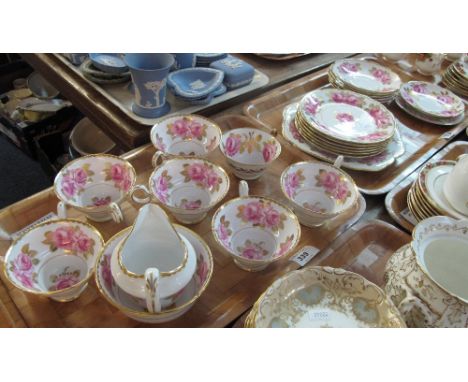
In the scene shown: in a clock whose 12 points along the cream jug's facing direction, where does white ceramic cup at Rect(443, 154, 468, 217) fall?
The white ceramic cup is roughly at 3 o'clock from the cream jug.

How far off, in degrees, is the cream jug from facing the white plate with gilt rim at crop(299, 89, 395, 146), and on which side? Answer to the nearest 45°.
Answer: approximately 45° to its right

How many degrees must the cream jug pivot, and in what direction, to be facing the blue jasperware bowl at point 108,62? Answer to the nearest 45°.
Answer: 0° — it already faces it

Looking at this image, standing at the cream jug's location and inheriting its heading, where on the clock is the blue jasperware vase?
The blue jasperware vase is roughly at 12 o'clock from the cream jug.

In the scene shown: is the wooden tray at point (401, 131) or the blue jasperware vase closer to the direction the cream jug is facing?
the blue jasperware vase

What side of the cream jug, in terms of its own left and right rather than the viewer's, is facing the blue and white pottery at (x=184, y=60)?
front

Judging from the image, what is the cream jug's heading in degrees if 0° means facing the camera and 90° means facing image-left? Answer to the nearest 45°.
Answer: approximately 180°

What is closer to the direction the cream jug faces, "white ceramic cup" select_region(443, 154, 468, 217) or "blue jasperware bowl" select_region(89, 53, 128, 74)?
the blue jasperware bowl

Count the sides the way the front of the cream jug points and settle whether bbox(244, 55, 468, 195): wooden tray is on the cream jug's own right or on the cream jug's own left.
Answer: on the cream jug's own right
